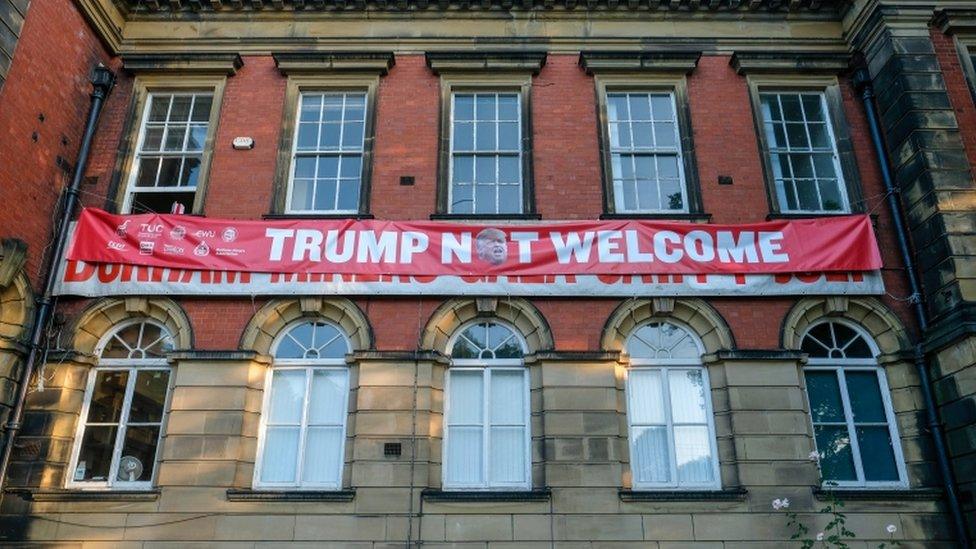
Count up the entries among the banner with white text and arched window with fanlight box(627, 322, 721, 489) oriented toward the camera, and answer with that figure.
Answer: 2

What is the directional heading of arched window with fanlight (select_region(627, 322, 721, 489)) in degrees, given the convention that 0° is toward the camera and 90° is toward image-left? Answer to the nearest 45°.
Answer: approximately 0°

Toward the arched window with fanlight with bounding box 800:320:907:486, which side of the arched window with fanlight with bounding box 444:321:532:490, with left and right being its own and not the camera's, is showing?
left

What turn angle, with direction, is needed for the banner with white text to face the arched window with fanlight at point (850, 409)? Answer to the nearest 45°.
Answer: approximately 90° to its left

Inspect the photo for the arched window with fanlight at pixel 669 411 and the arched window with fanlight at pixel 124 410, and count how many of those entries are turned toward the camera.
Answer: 2

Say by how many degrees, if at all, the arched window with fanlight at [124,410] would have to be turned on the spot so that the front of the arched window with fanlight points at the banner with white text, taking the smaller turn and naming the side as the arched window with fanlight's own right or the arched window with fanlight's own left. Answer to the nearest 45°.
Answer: approximately 45° to the arched window with fanlight's own left

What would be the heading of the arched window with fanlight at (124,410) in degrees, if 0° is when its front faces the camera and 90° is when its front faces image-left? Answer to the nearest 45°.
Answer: approximately 0°

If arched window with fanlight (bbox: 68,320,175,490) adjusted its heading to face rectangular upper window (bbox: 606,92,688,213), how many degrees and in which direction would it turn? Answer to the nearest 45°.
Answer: approximately 45° to its left

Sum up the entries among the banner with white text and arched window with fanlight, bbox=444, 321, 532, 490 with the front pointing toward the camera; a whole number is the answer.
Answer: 2
